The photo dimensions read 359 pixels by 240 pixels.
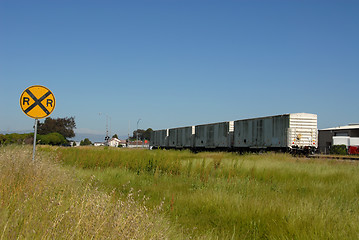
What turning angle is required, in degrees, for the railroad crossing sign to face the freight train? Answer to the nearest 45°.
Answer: approximately 135° to its left

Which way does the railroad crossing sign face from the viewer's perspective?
toward the camera
